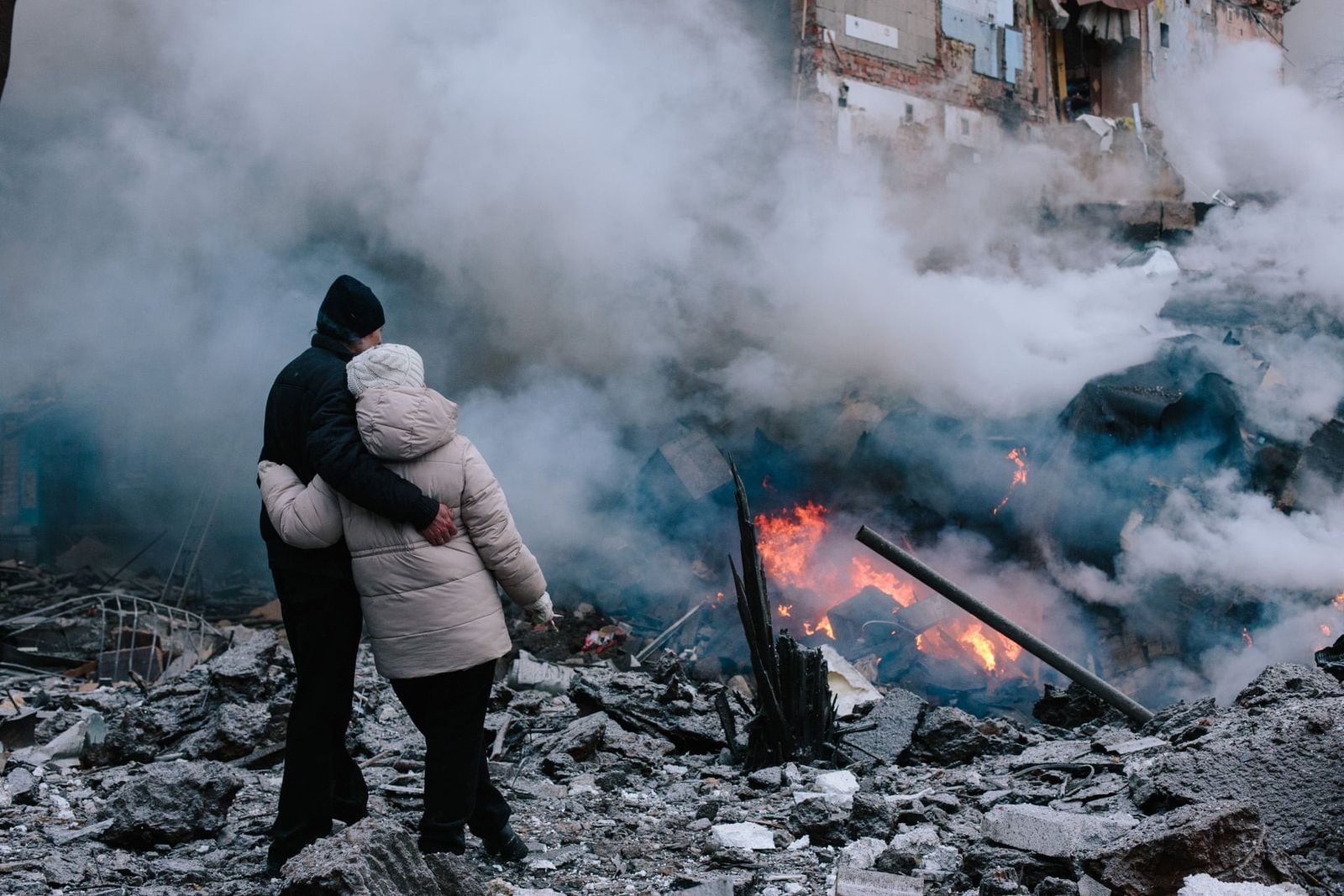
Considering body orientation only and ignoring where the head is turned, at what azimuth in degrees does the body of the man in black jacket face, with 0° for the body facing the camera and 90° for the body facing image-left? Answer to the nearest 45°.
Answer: approximately 225°

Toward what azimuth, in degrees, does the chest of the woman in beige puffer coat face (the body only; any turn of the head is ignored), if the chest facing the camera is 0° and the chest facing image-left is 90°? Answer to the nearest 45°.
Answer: approximately 180°

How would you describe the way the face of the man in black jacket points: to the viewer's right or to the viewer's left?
to the viewer's right

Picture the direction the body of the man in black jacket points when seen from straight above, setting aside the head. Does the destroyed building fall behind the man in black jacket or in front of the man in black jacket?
in front

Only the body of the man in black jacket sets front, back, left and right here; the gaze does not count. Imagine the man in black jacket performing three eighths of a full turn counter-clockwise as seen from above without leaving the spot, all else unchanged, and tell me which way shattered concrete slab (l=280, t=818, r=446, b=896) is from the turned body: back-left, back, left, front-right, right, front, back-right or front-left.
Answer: left

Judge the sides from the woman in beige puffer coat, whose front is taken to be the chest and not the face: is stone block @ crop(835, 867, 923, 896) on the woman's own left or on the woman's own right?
on the woman's own right

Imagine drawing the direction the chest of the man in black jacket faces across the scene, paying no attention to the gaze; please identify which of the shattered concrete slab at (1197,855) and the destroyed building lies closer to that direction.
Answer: the destroyed building

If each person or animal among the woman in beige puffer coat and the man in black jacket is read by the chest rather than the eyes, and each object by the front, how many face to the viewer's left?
0

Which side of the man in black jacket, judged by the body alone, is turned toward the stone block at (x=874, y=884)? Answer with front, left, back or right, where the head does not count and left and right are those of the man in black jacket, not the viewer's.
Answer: right

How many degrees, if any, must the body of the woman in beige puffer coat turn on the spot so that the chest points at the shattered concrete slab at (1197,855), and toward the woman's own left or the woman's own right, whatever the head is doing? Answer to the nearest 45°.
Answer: approximately 135° to the woman's own right
